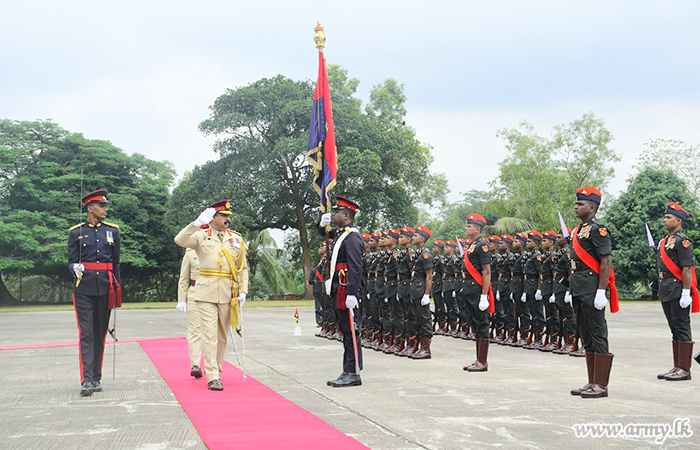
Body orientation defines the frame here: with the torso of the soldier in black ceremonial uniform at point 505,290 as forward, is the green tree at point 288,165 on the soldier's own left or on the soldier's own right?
on the soldier's own right

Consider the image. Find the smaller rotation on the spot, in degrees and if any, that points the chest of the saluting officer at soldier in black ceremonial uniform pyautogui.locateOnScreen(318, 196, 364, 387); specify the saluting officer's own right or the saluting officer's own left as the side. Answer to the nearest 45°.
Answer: approximately 90° to the saluting officer's own left

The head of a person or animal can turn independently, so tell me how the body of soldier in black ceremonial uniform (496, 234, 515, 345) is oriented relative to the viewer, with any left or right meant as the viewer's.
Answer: facing the viewer and to the left of the viewer

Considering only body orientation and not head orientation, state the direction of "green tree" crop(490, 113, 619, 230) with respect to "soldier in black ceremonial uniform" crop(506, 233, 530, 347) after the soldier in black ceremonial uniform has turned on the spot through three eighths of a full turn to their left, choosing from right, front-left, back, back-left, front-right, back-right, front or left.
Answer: left

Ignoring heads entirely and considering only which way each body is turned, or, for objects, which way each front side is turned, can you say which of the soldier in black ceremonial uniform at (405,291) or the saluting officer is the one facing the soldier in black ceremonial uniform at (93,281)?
the soldier in black ceremonial uniform at (405,291)

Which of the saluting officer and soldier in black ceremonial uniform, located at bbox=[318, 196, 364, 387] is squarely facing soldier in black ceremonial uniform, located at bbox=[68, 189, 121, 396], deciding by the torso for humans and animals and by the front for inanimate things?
soldier in black ceremonial uniform, located at bbox=[318, 196, 364, 387]

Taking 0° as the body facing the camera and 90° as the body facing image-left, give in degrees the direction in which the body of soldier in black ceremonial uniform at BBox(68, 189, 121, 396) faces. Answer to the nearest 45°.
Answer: approximately 0°
